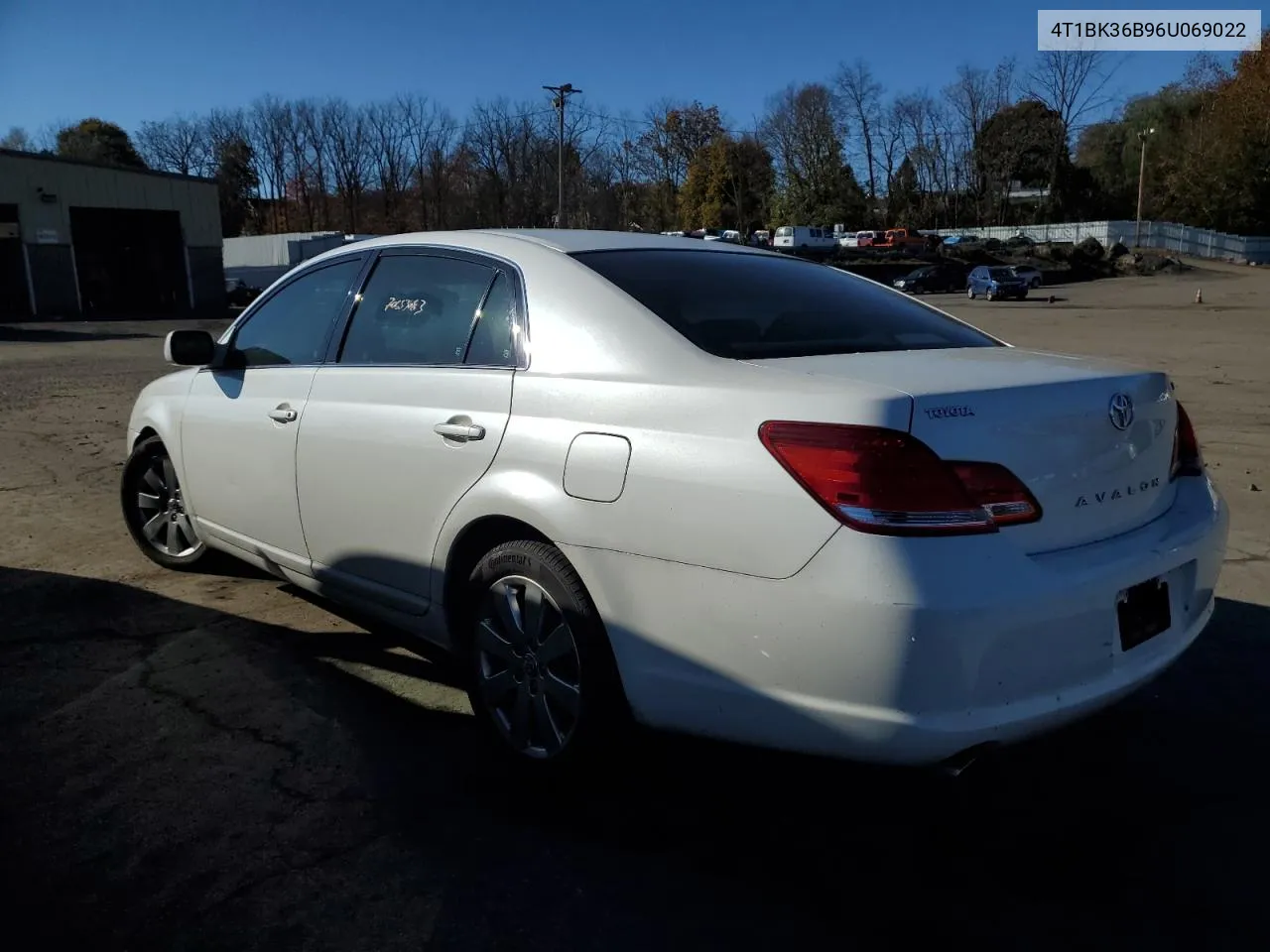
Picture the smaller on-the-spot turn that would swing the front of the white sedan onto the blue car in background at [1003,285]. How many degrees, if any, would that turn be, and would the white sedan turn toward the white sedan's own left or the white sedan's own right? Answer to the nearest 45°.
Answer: approximately 45° to the white sedan's own right

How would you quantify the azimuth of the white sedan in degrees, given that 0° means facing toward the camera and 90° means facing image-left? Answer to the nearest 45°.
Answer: approximately 135°
